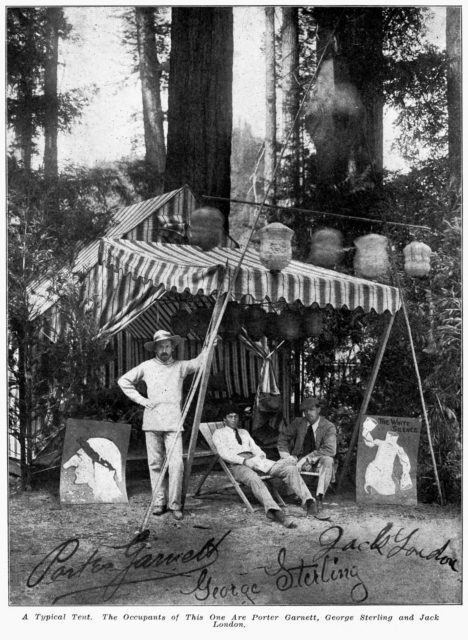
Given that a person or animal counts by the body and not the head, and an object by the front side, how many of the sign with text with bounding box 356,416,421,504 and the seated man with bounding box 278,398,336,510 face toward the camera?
2

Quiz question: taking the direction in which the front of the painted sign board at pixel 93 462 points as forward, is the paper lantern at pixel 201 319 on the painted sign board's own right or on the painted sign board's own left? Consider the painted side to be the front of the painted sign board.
on the painted sign board's own left

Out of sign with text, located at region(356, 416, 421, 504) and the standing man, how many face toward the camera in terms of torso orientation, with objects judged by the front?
2

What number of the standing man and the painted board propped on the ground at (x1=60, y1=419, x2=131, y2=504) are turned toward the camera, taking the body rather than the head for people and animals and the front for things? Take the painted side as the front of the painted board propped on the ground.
2
